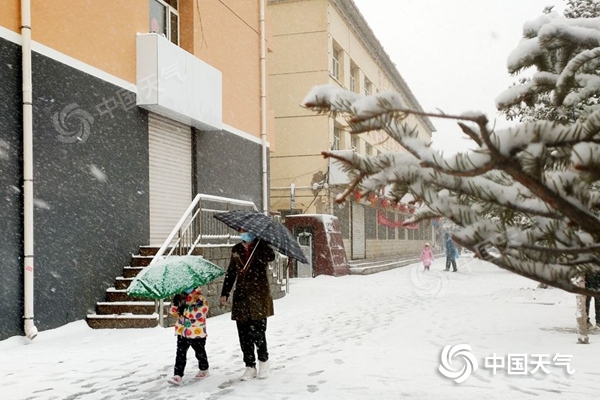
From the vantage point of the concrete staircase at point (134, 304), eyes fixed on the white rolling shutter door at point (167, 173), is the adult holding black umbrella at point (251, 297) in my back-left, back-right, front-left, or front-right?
back-right

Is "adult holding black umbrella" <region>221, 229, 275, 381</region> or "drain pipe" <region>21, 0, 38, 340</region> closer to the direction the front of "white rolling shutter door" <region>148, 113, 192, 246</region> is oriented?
the adult holding black umbrella

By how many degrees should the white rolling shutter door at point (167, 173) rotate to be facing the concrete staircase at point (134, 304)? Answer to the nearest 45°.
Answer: approximately 45° to its right

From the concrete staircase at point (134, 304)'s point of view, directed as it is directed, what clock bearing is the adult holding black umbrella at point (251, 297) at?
The adult holding black umbrella is roughly at 10 o'clock from the concrete staircase.

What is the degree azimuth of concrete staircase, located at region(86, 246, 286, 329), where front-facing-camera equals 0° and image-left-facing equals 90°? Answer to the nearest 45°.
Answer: approximately 45°

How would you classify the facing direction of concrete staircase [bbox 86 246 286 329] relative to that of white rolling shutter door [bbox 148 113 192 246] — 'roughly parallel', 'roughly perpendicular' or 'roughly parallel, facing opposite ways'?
roughly perpendicular

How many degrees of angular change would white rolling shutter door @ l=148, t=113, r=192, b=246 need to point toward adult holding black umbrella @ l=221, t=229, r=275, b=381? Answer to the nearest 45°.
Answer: approximately 45° to its right
